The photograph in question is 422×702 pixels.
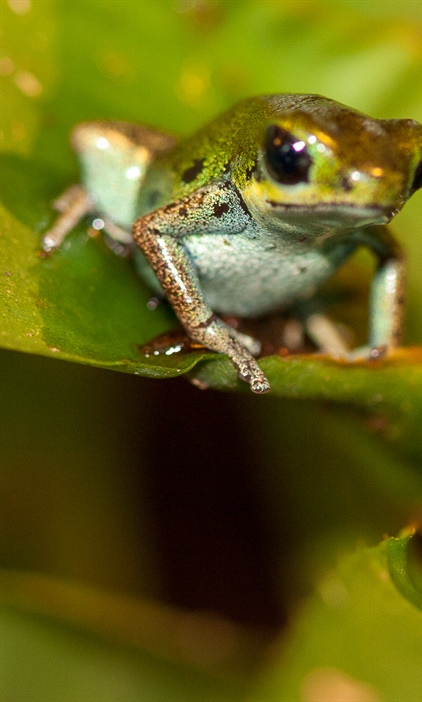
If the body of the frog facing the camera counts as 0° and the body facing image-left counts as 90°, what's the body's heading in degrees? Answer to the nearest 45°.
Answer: approximately 315°
